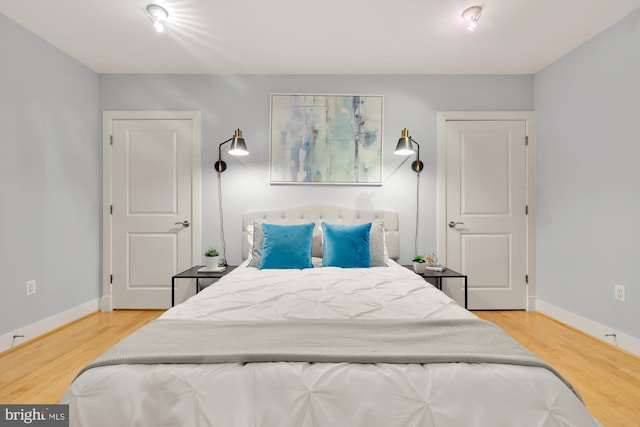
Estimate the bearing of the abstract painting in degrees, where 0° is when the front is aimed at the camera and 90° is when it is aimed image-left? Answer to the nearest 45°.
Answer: approximately 0°

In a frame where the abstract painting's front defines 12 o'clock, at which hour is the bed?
The bed is roughly at 12 o'clock from the abstract painting.

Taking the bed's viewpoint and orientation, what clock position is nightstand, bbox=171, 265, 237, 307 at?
The nightstand is roughly at 5 o'clock from the bed.

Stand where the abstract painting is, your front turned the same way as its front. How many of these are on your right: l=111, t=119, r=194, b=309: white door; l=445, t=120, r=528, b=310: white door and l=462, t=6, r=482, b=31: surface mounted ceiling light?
1

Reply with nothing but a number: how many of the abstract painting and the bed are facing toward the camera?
2

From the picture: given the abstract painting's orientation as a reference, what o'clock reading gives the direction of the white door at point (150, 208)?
The white door is roughly at 3 o'clock from the abstract painting.

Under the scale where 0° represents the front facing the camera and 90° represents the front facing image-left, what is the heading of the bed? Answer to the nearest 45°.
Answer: approximately 0°
